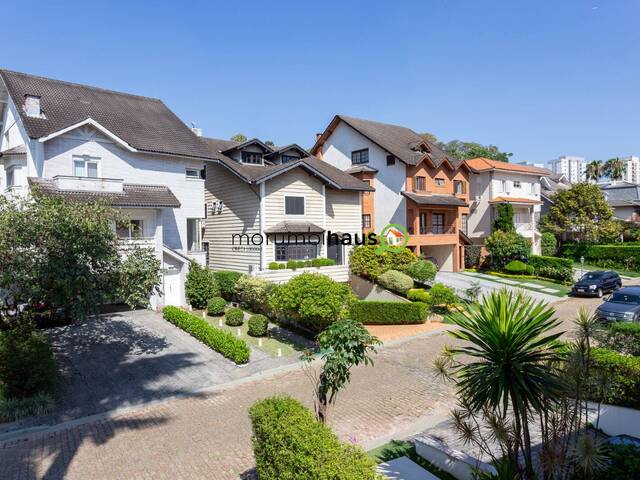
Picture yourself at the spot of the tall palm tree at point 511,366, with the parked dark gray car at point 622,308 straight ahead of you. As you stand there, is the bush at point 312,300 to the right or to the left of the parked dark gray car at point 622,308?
left

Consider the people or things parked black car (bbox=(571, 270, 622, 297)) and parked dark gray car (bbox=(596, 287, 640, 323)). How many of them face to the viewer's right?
0

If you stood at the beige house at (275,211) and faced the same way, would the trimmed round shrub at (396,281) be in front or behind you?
in front

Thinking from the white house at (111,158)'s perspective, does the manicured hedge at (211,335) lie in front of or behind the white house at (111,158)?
in front

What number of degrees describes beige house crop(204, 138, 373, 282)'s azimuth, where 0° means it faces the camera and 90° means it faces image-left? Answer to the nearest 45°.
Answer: approximately 315°

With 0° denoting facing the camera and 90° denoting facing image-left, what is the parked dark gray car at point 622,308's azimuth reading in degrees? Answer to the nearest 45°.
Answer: approximately 45°

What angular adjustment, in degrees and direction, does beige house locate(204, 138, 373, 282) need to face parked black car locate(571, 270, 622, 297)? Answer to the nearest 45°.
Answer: approximately 45° to its left

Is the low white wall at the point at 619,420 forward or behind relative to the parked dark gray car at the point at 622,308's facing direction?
forward

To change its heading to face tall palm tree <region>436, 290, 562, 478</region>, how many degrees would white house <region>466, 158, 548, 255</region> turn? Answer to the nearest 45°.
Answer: approximately 45° to its right
